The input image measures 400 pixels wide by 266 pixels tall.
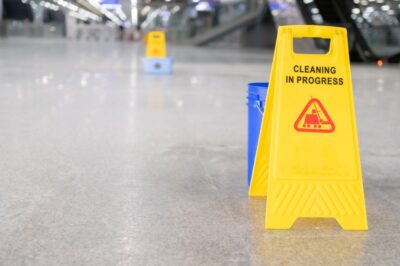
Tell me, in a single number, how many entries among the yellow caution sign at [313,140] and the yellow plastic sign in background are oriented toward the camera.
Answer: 2

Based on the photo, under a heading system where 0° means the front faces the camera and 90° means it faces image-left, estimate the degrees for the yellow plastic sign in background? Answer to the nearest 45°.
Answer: approximately 0°

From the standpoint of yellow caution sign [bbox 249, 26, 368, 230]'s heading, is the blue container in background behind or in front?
behind

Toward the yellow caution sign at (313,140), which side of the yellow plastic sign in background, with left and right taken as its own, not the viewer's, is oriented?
front

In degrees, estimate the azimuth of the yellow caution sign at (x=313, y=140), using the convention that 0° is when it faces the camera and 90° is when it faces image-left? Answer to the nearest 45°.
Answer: approximately 0°

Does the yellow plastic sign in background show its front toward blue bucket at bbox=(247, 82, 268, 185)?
yes

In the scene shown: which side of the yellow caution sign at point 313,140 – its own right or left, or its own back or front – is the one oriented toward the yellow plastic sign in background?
back
